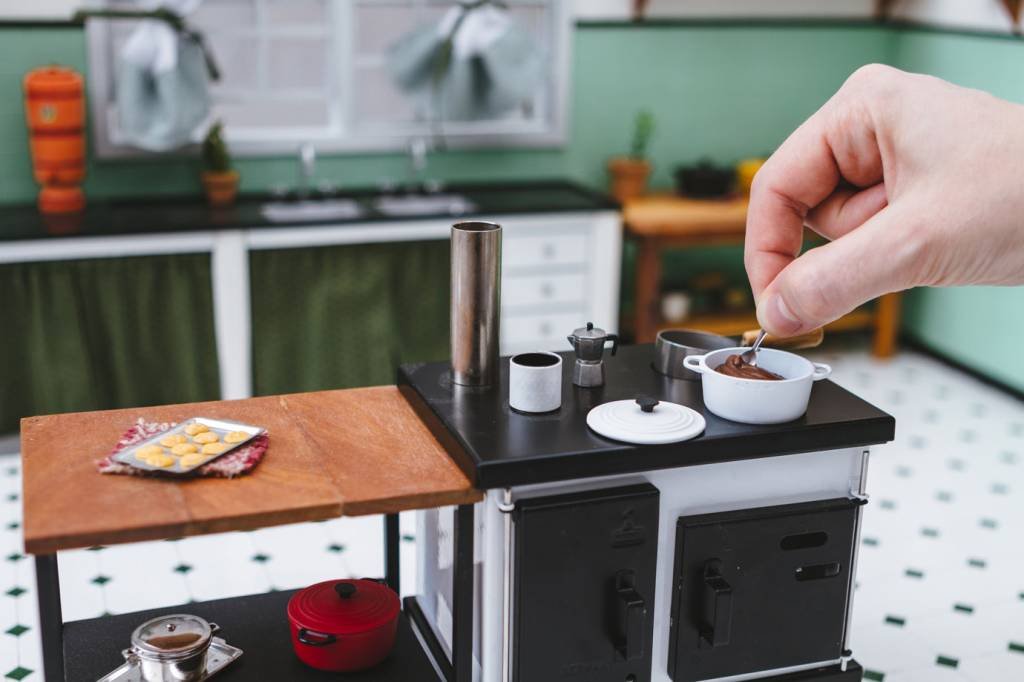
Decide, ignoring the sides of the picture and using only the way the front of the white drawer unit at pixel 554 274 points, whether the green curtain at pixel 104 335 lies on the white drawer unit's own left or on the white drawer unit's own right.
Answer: on the white drawer unit's own right

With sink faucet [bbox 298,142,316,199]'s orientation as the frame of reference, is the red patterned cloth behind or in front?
in front

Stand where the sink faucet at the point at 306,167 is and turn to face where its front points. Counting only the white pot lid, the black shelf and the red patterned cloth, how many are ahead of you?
3

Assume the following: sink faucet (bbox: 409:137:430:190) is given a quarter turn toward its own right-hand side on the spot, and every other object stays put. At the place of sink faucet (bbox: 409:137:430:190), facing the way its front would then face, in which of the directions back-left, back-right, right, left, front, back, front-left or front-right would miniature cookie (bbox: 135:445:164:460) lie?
left

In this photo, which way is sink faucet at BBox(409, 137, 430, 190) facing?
toward the camera

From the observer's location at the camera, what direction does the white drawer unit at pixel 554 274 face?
facing the viewer

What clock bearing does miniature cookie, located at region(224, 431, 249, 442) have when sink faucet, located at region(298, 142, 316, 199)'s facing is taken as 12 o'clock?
The miniature cookie is roughly at 12 o'clock from the sink faucet.

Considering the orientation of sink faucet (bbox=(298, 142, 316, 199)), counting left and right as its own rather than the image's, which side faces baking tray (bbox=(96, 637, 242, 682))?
front

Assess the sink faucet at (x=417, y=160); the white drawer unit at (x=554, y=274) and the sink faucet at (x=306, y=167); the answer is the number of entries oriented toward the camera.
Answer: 3

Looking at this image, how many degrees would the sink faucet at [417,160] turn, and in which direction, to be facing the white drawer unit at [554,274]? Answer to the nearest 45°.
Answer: approximately 45° to its left

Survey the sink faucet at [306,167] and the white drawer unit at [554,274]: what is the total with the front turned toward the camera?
2

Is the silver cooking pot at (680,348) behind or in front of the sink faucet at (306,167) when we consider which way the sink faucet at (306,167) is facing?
in front

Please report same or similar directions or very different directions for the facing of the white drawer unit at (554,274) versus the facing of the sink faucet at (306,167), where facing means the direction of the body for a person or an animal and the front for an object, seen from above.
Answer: same or similar directions

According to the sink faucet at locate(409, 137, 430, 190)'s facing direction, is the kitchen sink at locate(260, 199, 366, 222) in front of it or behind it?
in front

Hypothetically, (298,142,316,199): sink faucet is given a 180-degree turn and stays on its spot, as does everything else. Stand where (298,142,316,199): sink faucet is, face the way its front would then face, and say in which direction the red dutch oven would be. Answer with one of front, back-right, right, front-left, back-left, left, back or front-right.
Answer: back

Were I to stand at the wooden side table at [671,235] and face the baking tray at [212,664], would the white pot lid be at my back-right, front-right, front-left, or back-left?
front-left

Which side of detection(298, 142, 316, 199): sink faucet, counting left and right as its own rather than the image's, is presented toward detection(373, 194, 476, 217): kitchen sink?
left

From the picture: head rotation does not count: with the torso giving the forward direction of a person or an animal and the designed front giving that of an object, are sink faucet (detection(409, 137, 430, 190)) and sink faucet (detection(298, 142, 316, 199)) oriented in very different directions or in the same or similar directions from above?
same or similar directions
